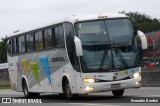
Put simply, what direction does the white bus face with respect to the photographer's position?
facing the viewer and to the right of the viewer
